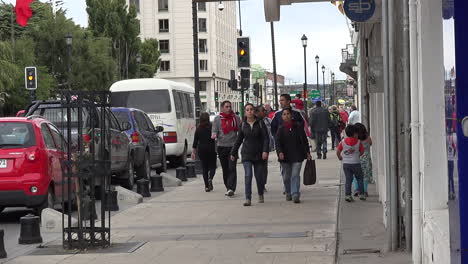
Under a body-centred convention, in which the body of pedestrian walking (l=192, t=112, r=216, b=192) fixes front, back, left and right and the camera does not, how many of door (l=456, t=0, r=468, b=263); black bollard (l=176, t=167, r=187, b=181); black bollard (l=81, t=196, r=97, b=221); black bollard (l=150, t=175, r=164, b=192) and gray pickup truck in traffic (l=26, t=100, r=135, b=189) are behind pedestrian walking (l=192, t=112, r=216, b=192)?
2

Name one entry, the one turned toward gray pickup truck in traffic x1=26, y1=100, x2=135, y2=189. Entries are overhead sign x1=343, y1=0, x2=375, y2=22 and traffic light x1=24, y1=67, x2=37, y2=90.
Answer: the traffic light

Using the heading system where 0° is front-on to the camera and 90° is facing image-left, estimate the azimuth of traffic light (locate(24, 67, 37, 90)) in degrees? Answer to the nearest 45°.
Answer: approximately 0°

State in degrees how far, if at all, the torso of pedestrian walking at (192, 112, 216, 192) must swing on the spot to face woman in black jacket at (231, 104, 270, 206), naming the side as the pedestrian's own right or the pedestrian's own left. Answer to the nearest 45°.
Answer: approximately 180°

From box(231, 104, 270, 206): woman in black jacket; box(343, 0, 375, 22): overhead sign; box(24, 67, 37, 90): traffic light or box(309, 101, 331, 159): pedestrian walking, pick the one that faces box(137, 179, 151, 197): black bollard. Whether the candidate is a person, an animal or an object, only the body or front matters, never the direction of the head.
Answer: the traffic light

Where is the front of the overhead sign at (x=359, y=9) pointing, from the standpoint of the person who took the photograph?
facing the viewer

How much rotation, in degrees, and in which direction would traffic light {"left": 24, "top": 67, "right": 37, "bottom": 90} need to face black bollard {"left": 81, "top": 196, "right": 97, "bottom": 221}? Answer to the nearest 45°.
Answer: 0° — it already faces it

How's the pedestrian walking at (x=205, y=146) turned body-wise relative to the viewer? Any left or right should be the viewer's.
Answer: facing away from the viewer
